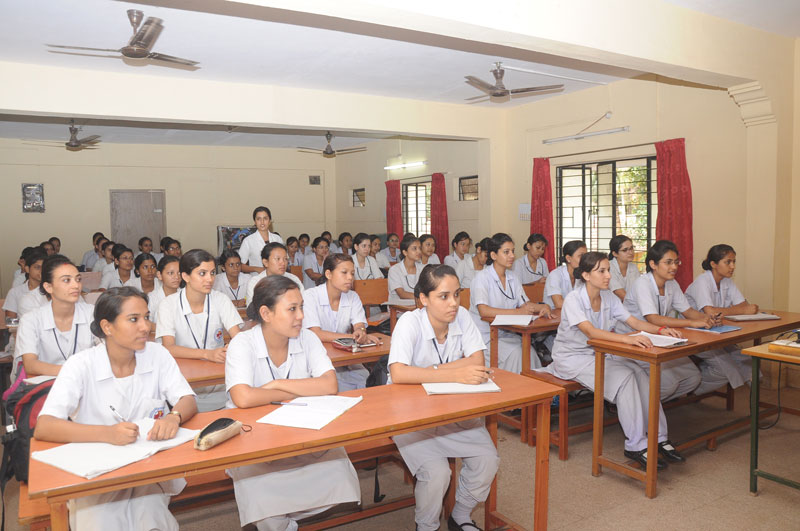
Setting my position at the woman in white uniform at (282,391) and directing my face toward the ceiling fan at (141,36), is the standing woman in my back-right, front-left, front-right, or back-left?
front-right

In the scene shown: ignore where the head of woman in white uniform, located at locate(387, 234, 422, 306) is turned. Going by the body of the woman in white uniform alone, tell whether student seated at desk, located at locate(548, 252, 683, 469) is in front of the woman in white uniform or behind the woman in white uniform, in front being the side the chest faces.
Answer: in front

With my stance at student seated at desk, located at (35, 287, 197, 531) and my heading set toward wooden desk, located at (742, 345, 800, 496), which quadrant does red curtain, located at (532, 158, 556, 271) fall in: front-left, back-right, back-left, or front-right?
front-left
